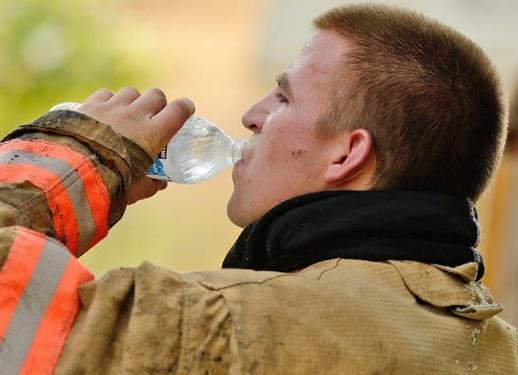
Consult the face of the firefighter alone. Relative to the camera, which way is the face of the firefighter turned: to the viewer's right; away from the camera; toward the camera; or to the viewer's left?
to the viewer's left

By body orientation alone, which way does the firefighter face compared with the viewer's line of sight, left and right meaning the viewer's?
facing away from the viewer and to the left of the viewer
